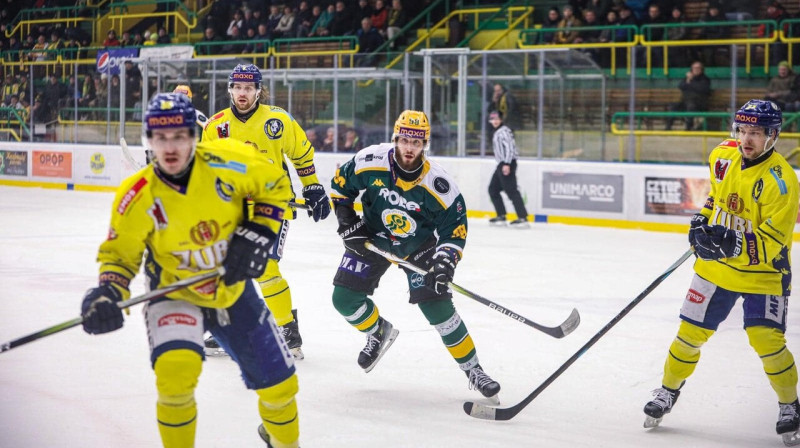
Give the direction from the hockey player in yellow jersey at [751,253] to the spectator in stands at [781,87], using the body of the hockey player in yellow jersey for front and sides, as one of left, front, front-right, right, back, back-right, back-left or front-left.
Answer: back-right

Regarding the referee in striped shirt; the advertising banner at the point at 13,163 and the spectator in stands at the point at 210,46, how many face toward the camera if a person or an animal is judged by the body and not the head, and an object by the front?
2

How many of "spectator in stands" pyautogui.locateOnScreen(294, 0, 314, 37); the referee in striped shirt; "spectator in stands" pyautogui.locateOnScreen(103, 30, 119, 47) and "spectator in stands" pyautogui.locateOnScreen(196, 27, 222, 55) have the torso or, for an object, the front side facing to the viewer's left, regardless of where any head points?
1

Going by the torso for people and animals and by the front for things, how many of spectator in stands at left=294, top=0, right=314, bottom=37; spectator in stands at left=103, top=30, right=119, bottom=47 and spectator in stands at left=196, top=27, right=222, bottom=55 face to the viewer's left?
0

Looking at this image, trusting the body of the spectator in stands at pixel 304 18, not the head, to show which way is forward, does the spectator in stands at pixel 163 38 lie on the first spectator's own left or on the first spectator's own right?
on the first spectator's own right

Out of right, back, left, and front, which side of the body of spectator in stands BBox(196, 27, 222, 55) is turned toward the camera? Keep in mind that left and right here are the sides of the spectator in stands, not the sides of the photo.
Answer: front

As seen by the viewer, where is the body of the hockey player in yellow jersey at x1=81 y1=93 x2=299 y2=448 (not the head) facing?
toward the camera

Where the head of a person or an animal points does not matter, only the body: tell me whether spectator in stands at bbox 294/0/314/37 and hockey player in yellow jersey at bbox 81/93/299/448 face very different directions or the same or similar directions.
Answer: same or similar directions

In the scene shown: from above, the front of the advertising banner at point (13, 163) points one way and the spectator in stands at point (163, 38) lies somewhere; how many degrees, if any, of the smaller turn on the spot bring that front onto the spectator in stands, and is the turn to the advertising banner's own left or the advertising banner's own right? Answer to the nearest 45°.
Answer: approximately 135° to the advertising banner's own left

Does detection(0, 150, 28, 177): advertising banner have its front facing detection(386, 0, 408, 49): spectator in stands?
no

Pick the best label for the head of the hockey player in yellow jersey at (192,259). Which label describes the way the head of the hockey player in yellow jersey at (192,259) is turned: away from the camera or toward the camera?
toward the camera

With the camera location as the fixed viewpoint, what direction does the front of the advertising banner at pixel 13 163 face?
facing the viewer

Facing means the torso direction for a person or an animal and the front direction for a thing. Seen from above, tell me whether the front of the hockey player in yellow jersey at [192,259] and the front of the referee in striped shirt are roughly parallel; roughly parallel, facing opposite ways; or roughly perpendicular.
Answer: roughly perpendicular

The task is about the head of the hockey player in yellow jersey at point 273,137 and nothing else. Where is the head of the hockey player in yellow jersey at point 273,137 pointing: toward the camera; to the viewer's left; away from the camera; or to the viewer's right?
toward the camera

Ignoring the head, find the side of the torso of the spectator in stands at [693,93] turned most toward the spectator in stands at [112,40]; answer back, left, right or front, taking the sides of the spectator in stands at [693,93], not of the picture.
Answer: right

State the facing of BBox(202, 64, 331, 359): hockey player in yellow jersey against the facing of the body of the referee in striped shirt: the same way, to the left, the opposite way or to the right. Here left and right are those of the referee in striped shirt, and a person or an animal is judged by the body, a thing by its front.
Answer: to the left
